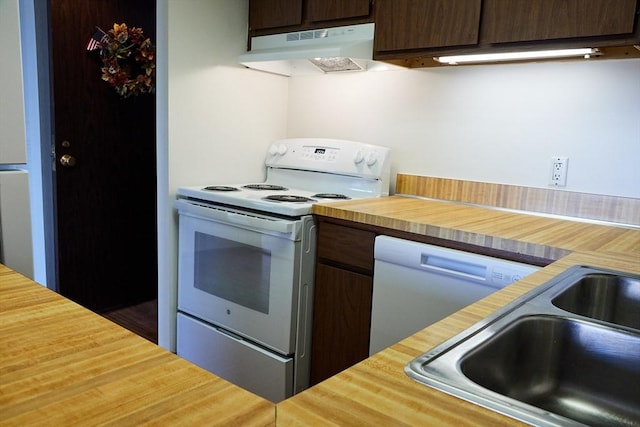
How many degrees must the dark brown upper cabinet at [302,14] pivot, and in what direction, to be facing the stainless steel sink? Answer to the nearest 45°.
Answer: approximately 45° to its left

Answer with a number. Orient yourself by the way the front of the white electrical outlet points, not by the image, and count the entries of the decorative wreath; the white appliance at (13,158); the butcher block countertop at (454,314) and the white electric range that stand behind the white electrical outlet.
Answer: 0

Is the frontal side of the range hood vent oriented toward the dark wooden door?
no

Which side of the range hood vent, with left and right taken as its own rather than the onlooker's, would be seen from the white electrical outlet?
left

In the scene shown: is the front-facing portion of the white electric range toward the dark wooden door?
no

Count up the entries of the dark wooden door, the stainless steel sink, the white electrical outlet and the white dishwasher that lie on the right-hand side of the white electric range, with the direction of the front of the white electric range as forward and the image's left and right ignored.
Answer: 1

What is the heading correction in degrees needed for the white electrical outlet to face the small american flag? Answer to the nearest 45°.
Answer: approximately 45° to its right

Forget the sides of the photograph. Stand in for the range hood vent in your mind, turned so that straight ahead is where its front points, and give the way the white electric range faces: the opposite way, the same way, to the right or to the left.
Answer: the same way

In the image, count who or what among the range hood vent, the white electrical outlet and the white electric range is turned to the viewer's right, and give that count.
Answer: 0

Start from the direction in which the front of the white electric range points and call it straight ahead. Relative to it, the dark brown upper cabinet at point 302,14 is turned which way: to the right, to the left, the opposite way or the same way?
the same way

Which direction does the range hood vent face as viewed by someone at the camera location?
facing the viewer and to the left of the viewer
